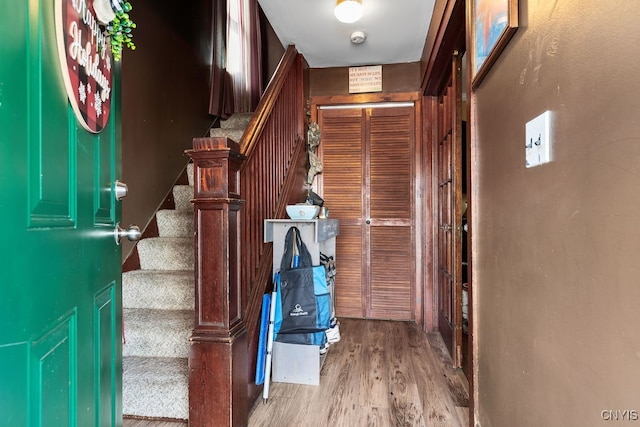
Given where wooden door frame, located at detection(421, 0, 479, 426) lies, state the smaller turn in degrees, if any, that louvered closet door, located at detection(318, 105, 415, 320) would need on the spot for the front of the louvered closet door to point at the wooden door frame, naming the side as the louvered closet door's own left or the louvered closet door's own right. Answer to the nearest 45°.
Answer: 0° — it already faces it

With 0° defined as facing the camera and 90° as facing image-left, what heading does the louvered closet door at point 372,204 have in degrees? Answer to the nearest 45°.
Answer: approximately 0°

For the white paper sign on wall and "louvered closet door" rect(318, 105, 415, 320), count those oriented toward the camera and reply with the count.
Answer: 2

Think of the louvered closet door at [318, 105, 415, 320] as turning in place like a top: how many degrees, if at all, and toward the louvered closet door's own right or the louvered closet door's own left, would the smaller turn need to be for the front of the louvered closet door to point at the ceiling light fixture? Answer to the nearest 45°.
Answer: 0° — it already faces it

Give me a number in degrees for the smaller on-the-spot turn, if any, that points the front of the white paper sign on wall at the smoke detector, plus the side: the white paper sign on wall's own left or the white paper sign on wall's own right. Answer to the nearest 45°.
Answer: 0° — it already faces it
